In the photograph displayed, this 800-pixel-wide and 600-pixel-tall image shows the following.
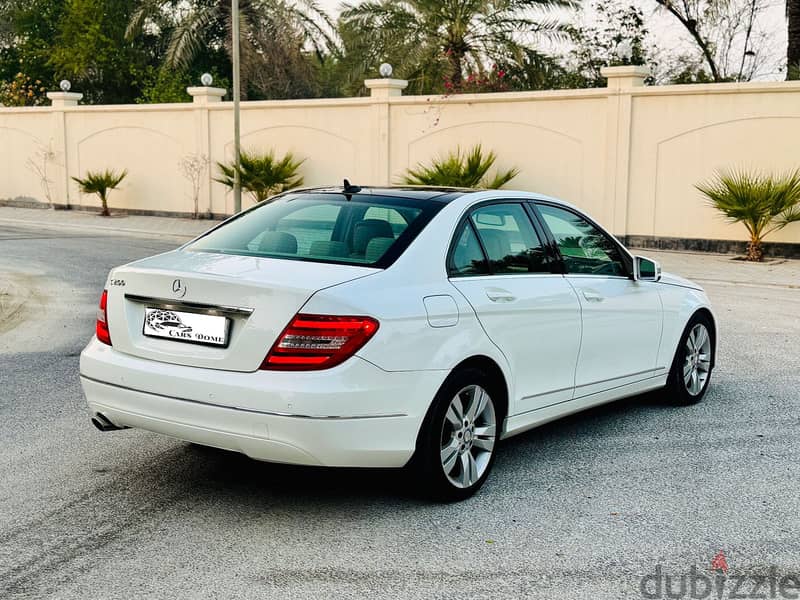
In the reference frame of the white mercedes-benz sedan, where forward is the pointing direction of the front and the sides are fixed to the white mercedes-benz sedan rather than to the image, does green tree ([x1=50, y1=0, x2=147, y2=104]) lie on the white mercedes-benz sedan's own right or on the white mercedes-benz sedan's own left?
on the white mercedes-benz sedan's own left

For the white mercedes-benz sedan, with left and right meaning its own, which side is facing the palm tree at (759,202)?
front

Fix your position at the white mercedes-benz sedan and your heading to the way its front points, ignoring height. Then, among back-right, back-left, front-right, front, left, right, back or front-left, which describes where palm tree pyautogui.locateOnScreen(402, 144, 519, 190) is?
front-left

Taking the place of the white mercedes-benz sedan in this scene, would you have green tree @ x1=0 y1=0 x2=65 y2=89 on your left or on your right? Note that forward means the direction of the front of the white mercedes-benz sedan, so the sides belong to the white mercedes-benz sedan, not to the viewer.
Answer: on your left

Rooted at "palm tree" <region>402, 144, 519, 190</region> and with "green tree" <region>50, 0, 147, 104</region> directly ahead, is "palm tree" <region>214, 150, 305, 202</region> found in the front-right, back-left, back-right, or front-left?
front-left

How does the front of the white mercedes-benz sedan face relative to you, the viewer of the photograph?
facing away from the viewer and to the right of the viewer

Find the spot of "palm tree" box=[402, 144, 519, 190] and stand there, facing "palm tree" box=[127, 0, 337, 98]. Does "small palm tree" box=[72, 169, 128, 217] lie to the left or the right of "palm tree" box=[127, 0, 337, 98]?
left

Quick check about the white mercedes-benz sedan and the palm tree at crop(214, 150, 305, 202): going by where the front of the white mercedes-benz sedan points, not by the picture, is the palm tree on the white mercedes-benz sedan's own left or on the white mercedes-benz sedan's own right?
on the white mercedes-benz sedan's own left

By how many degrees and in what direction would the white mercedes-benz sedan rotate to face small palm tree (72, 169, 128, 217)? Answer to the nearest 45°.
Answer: approximately 45° to its left

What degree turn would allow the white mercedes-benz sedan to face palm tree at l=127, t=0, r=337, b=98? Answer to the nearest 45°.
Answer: approximately 45° to its left

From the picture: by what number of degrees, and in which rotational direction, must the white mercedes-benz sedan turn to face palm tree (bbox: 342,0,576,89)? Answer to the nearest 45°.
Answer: approximately 45° to its left
